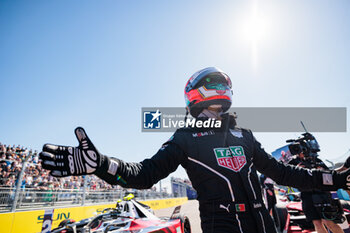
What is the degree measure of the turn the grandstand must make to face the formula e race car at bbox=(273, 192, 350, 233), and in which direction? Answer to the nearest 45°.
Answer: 0° — it already faces it

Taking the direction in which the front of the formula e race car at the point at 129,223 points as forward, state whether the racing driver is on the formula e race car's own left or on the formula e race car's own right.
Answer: on the formula e race car's own left

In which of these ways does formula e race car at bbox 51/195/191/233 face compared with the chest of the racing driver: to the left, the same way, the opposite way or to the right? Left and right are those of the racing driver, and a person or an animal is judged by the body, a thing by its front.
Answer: to the right

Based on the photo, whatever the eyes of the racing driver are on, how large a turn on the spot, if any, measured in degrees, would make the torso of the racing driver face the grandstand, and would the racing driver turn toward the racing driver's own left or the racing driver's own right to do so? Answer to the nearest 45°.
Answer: approximately 180°

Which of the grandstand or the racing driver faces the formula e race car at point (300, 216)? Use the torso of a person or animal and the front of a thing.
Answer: the grandstand

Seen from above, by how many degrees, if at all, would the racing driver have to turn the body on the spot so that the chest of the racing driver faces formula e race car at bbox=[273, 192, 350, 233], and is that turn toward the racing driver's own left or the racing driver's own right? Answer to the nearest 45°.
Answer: approximately 90° to the racing driver's own left

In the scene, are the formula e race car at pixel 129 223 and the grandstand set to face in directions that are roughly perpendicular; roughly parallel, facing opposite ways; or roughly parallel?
roughly perpendicular

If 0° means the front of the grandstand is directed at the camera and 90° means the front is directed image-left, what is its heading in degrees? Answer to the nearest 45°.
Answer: approximately 315°
